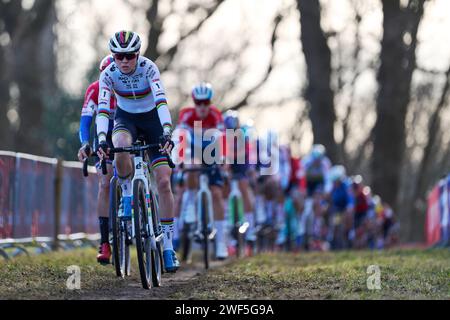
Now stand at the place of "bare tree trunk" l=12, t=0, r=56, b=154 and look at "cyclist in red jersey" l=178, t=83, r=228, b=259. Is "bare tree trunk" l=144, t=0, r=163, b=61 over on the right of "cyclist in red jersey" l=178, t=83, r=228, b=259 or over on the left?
left

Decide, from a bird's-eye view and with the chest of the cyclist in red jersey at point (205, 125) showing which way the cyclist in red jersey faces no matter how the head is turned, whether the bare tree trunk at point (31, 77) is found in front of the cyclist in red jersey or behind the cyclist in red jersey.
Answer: behind

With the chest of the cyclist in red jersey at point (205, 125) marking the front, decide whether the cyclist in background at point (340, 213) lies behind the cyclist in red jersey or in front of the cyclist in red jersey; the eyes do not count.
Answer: behind

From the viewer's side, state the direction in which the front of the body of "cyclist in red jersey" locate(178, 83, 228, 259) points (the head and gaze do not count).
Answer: toward the camera

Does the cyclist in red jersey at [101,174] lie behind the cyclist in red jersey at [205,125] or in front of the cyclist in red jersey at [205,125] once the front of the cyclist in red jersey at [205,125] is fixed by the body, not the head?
in front

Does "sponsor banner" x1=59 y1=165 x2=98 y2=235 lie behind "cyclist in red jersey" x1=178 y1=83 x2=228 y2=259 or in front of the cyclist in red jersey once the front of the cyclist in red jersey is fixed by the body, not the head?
behind

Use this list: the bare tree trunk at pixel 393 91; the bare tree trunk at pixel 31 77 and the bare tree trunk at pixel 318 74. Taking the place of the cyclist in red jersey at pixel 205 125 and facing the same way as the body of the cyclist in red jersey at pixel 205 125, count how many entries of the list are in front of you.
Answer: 0

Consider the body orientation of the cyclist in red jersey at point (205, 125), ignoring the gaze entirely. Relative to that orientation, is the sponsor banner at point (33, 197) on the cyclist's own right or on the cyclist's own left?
on the cyclist's own right

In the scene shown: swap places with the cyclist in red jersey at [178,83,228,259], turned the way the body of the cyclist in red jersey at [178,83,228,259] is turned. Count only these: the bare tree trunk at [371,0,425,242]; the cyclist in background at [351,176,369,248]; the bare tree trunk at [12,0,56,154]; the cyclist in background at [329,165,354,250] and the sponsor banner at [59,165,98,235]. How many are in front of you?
0

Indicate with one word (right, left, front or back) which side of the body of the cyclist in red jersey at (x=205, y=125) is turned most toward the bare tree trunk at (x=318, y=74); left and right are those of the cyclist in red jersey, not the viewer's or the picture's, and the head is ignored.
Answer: back

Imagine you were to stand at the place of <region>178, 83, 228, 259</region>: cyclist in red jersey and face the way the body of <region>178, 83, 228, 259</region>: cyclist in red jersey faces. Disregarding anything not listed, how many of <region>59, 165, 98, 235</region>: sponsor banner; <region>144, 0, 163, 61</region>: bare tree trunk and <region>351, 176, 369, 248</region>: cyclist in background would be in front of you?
0

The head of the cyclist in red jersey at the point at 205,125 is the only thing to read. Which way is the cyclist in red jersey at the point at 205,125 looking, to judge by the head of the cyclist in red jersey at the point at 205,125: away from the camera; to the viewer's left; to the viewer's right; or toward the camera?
toward the camera

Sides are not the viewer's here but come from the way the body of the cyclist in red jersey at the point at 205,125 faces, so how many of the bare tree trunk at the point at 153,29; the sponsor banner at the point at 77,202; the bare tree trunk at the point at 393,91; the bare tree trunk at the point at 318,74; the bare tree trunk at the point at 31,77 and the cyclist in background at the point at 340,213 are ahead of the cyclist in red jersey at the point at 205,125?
0
